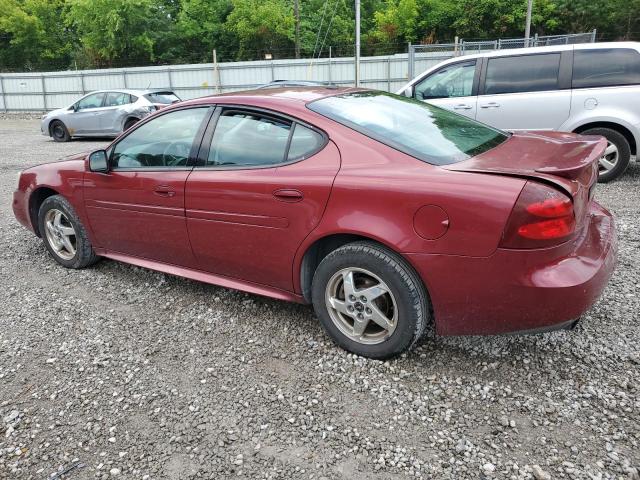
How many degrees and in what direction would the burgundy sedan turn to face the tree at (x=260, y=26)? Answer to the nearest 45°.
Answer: approximately 45° to its right

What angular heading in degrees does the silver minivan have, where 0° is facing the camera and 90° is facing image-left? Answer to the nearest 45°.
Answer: approximately 90°

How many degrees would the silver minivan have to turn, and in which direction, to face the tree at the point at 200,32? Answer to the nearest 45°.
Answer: approximately 45° to its right

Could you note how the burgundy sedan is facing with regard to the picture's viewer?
facing away from the viewer and to the left of the viewer

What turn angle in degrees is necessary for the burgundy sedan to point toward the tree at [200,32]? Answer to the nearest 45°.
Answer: approximately 45° to its right

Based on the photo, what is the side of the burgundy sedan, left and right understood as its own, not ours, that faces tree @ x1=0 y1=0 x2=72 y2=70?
front

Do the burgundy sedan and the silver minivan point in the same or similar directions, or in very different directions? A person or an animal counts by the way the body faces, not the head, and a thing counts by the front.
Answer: same or similar directions

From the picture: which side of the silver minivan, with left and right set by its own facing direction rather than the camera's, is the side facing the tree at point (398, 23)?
right

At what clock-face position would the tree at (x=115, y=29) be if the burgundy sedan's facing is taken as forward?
The tree is roughly at 1 o'clock from the burgundy sedan.

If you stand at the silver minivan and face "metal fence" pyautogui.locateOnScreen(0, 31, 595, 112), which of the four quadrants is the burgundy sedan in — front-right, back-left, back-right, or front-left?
back-left

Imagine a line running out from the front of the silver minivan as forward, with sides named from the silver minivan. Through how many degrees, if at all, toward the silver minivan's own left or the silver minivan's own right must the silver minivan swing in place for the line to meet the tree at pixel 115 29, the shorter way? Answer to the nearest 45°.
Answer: approximately 45° to the silver minivan's own right

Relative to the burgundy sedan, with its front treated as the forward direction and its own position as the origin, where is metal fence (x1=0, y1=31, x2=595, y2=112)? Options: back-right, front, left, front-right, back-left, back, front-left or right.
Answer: front-right
